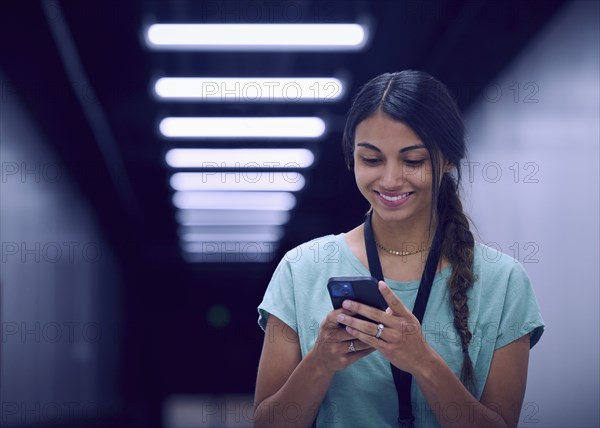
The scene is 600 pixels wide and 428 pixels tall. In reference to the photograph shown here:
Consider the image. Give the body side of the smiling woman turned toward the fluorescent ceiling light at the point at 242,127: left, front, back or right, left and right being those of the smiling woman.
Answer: back

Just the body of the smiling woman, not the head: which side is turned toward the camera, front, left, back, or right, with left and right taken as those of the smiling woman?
front

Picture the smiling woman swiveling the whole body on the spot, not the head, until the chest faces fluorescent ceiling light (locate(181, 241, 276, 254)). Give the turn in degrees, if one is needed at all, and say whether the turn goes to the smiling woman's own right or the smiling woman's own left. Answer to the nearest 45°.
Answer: approximately 180°

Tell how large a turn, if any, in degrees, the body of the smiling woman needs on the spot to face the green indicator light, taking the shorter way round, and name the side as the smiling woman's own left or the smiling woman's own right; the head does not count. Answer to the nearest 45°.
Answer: approximately 180°

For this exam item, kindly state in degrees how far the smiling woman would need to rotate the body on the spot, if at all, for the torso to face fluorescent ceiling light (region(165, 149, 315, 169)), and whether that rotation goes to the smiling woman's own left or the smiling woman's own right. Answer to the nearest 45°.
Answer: approximately 180°

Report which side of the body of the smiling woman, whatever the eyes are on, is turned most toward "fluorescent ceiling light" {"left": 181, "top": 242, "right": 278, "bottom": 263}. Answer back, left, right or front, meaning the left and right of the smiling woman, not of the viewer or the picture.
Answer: back

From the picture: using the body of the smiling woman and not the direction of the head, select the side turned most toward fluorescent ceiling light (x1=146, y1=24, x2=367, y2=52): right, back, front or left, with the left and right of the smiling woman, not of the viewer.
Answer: back

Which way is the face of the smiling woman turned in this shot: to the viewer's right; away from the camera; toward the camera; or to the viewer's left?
toward the camera
